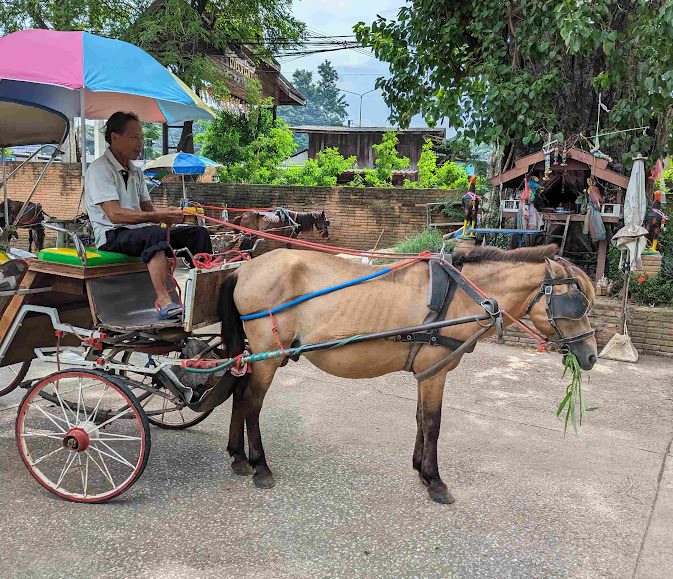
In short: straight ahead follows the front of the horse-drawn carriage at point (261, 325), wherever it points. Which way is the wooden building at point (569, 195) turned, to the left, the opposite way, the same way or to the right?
to the right

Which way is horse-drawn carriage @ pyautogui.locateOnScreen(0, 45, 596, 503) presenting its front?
to the viewer's right

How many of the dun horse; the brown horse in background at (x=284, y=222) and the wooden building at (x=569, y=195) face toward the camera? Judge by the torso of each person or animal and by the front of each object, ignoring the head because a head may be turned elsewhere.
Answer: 1

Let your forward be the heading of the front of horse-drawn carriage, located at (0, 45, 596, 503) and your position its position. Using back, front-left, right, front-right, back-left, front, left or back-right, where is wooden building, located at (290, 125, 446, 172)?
left

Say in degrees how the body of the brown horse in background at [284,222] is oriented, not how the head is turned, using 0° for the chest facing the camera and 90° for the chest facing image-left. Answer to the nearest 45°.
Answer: approximately 270°

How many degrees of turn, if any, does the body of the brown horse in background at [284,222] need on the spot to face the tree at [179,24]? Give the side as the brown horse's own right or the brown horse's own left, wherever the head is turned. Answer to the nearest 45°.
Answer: approximately 135° to the brown horse's own left

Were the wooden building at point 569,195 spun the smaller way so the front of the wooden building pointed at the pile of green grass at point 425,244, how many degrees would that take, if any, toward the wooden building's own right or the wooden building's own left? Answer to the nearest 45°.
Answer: approximately 135° to the wooden building's own right

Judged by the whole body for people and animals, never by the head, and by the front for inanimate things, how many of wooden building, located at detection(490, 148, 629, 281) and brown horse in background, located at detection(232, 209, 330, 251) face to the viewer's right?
1

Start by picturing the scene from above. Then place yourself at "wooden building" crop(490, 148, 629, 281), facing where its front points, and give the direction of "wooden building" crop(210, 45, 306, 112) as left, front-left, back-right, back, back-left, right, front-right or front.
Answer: back-right

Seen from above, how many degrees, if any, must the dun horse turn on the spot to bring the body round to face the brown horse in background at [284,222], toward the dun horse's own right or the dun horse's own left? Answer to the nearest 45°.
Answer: approximately 90° to the dun horse's own left

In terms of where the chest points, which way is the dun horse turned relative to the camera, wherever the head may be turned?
to the viewer's right

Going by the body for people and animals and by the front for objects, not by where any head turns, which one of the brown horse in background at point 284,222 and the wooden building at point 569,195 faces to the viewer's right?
the brown horse in background

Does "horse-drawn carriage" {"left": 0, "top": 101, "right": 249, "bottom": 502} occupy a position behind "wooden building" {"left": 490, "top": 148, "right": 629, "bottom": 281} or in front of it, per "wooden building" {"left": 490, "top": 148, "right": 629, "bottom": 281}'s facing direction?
in front

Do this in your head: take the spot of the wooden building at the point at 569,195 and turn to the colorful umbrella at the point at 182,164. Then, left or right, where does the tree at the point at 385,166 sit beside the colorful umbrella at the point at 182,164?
right

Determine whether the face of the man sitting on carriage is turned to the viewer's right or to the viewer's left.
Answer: to the viewer's right
